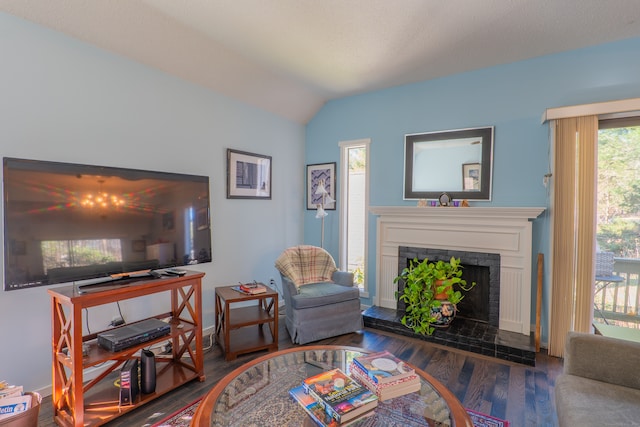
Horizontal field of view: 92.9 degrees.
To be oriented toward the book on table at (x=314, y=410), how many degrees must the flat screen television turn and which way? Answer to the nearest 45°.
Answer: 0° — it already faces it

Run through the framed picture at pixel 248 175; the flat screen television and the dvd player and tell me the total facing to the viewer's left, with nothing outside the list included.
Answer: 0

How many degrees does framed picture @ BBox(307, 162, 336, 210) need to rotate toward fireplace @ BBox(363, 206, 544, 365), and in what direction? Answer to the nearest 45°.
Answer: approximately 90° to its left

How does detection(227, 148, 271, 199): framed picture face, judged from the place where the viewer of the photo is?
facing the viewer and to the right of the viewer

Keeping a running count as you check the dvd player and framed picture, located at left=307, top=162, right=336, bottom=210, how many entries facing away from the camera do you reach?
0

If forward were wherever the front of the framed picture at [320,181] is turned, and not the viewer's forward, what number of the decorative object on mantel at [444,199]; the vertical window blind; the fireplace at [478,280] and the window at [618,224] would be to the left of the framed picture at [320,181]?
4

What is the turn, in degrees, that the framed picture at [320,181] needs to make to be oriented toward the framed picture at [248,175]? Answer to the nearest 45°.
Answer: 0° — it already faces it

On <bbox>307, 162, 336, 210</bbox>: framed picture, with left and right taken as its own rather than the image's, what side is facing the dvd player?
front

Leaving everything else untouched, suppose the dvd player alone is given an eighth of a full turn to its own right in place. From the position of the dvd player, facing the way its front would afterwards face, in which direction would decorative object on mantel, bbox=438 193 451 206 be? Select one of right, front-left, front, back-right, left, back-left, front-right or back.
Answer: left

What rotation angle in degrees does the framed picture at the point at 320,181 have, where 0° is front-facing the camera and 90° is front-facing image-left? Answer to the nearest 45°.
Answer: approximately 45°

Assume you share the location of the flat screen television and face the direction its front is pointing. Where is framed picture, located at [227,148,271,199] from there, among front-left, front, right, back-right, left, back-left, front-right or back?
left

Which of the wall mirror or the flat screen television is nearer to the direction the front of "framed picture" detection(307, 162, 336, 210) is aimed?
the flat screen television

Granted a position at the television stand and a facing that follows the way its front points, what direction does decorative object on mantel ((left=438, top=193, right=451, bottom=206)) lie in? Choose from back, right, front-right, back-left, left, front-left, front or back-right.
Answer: front-left

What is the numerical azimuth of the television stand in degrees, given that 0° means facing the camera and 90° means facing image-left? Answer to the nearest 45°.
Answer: approximately 315°

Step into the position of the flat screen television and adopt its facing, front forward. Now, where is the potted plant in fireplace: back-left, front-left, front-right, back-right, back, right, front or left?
front-left

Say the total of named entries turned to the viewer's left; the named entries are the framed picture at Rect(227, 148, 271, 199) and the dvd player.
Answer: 0
